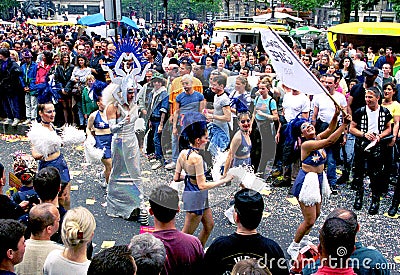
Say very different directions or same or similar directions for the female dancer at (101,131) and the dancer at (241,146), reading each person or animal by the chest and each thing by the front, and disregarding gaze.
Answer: same or similar directions

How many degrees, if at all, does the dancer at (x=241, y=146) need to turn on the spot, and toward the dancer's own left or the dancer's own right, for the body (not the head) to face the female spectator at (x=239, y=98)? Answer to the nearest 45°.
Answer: approximately 135° to the dancer's own left

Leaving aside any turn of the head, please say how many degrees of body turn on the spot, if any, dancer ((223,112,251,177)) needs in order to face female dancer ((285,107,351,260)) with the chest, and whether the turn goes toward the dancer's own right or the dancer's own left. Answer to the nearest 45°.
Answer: approximately 45° to the dancer's own left

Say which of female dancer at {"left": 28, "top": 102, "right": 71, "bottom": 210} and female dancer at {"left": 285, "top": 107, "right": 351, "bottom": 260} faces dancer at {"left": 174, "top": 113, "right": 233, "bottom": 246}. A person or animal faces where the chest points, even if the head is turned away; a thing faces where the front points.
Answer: female dancer at {"left": 28, "top": 102, "right": 71, "bottom": 210}

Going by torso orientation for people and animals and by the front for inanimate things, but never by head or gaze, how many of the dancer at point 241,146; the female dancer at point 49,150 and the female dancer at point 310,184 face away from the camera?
0

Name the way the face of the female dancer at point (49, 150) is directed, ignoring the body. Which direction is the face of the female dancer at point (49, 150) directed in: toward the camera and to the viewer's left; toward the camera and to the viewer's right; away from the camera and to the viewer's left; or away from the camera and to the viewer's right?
toward the camera and to the viewer's right

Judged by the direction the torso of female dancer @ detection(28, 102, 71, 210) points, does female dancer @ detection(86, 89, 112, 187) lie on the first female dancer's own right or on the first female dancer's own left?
on the first female dancer's own left

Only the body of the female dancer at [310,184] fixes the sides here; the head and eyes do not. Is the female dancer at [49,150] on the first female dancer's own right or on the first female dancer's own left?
on the first female dancer's own right

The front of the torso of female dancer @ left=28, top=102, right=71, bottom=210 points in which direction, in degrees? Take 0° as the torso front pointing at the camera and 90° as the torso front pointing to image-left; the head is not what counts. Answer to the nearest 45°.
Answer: approximately 315°

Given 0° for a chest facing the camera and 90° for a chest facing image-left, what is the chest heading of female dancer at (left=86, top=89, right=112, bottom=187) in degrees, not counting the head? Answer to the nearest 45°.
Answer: approximately 315°

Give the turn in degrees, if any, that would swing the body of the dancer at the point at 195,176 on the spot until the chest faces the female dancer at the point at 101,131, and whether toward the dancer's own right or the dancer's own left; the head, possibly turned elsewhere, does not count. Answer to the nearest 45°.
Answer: approximately 90° to the dancer's own left

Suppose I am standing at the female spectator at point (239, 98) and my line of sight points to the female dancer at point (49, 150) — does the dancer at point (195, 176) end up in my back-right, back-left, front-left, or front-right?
front-left

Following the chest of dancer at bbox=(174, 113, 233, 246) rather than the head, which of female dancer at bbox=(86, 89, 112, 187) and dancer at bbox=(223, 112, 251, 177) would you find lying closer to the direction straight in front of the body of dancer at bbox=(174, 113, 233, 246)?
the dancer
